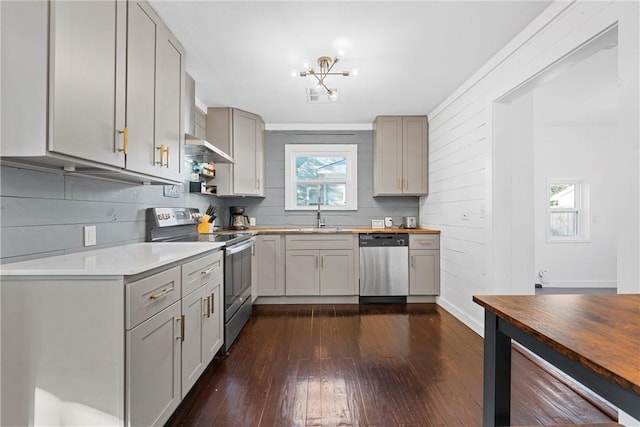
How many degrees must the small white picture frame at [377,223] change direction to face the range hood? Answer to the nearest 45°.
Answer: approximately 45° to its right

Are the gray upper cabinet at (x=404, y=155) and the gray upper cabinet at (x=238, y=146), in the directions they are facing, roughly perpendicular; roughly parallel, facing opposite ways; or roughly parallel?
roughly perpendicular

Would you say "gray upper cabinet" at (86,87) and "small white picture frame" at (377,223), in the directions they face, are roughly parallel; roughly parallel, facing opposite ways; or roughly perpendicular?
roughly perpendicular

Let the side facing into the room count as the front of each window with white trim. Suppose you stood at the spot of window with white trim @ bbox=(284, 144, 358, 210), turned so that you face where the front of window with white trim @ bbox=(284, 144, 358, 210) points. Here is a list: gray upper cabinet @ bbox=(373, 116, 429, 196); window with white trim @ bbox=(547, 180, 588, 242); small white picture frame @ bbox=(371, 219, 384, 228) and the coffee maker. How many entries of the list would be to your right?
1

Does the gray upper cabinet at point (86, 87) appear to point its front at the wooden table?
yes

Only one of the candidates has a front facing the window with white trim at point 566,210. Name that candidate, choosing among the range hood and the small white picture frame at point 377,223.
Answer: the range hood

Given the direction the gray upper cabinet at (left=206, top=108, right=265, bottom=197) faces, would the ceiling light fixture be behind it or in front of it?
in front

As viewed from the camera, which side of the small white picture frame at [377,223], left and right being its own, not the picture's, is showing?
front

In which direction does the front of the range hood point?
to the viewer's right

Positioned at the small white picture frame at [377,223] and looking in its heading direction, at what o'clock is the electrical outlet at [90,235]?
The electrical outlet is roughly at 1 o'clock from the small white picture frame.

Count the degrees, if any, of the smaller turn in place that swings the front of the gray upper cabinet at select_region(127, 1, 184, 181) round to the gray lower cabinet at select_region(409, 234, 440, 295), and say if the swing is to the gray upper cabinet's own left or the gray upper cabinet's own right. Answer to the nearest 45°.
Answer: approximately 45° to the gray upper cabinet's own left

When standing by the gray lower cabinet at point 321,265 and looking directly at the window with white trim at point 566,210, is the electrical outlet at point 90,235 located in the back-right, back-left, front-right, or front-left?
back-right

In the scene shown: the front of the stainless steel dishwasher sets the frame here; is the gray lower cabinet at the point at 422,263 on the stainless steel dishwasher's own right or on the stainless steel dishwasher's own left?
on the stainless steel dishwasher's own left

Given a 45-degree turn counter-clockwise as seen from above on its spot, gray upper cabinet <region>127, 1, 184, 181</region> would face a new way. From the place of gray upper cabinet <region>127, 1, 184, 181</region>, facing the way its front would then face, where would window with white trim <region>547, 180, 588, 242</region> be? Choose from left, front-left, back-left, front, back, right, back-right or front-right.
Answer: front

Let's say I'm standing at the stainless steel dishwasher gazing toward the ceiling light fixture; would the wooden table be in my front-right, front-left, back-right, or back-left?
front-left

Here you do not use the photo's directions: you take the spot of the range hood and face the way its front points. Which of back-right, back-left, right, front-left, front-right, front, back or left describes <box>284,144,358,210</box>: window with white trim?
front-left

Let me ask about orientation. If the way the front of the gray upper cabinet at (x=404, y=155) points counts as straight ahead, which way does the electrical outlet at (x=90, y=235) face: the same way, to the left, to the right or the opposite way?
to the left

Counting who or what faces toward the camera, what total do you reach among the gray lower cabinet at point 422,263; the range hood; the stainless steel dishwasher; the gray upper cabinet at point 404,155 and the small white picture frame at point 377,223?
4

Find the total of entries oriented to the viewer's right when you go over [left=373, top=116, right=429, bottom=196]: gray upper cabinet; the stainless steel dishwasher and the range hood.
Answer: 1

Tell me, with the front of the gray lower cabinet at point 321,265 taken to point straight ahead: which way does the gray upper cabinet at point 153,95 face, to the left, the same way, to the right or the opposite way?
to the left
